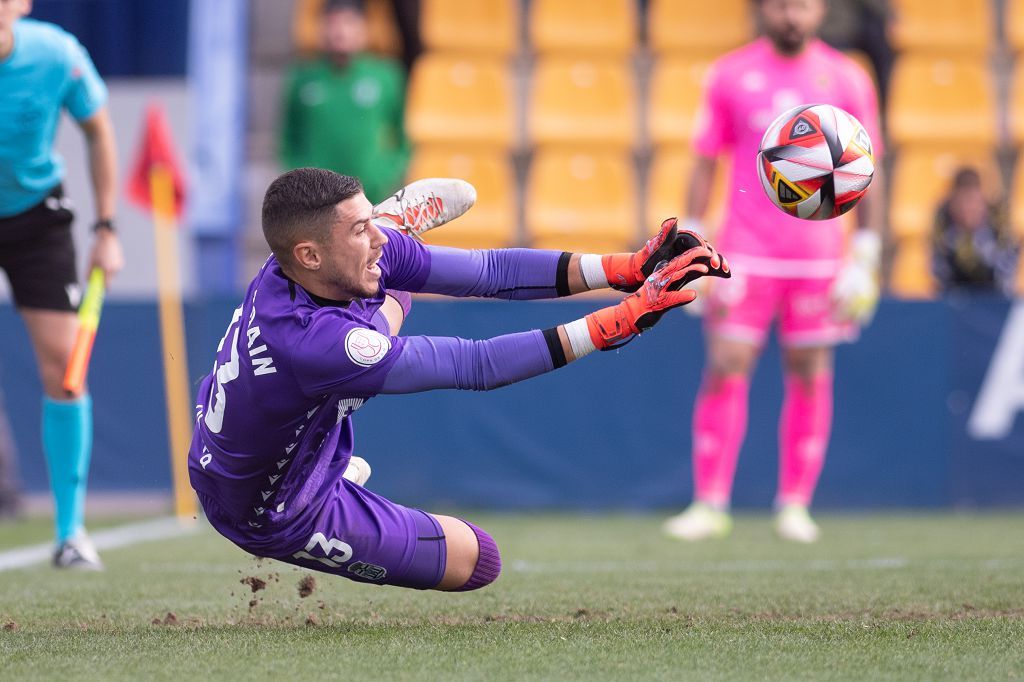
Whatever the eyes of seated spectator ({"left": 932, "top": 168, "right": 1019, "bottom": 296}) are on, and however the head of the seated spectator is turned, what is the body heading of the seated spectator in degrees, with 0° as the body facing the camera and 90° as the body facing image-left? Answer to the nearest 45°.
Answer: approximately 0°

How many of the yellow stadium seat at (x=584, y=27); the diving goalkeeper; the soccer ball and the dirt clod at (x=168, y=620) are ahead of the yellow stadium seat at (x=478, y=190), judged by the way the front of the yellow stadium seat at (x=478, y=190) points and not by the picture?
3

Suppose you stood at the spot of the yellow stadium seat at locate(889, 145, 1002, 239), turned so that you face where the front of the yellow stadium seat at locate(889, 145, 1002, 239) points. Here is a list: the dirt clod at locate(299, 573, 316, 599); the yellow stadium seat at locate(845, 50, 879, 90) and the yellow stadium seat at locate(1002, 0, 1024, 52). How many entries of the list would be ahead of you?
1

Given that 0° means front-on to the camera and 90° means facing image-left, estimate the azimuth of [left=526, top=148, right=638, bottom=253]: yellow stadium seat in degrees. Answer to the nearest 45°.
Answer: approximately 0°

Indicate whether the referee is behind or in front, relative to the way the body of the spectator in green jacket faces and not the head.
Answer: in front

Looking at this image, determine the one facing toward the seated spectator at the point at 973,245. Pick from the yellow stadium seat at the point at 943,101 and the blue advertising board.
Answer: the yellow stadium seat

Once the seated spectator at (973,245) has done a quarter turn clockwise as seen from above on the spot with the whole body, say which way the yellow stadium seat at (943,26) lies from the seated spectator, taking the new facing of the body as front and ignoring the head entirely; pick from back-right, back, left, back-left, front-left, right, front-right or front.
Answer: right

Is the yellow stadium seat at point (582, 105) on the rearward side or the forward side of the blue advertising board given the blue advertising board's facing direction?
on the rearward side

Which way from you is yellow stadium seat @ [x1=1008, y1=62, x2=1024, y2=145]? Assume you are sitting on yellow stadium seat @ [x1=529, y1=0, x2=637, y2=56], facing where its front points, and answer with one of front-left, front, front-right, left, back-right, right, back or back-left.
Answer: left

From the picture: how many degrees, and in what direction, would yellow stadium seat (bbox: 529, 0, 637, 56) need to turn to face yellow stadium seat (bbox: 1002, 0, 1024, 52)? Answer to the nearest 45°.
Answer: approximately 90° to its left

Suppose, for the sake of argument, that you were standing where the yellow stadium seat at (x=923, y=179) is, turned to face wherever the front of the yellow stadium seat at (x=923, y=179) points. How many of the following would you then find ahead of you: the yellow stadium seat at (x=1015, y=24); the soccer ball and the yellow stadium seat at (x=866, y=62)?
1

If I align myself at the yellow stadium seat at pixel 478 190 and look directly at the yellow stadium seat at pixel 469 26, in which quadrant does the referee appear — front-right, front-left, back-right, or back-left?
back-left

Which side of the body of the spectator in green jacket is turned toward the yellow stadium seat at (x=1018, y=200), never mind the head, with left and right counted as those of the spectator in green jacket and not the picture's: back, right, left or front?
left
